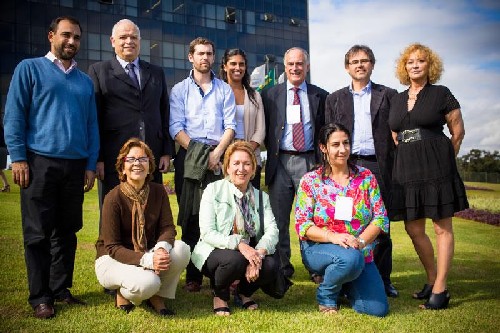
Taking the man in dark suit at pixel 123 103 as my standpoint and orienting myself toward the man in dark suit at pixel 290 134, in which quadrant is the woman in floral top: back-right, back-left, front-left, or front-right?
front-right

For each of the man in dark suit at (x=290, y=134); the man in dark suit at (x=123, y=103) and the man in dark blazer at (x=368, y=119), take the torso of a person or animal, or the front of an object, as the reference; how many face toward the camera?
3

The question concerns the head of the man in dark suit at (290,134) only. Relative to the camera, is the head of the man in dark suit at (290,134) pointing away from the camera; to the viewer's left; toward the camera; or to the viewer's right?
toward the camera

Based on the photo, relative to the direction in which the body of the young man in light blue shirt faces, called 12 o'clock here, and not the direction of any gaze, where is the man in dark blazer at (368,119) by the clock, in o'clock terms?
The man in dark blazer is roughly at 9 o'clock from the young man in light blue shirt.

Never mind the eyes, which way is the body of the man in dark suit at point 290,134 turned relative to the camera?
toward the camera

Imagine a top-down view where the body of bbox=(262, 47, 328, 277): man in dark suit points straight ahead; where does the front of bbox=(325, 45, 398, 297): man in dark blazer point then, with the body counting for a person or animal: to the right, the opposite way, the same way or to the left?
the same way

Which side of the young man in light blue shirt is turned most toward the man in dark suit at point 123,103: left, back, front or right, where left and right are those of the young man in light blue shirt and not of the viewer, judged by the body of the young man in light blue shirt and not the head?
right

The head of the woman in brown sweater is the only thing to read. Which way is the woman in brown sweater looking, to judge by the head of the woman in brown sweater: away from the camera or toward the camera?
toward the camera

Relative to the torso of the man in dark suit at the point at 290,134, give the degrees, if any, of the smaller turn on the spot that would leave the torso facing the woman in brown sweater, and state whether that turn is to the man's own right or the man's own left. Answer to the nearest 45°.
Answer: approximately 45° to the man's own right

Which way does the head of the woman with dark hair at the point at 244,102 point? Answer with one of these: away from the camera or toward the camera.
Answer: toward the camera

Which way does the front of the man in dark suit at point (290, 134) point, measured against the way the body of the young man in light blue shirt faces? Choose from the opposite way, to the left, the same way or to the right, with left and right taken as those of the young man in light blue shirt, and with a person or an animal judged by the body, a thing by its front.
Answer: the same way

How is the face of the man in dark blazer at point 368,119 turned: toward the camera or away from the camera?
toward the camera

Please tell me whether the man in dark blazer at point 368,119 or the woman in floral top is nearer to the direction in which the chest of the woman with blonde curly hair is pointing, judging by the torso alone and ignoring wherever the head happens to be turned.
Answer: the woman in floral top

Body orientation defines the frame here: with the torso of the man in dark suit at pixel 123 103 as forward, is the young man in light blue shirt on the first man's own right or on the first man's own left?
on the first man's own left

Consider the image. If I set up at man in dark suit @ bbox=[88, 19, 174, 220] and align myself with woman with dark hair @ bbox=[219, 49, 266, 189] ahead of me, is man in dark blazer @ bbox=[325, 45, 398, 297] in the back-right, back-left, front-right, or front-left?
front-right

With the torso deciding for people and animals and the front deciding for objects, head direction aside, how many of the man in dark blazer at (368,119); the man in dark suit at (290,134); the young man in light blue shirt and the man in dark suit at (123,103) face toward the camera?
4

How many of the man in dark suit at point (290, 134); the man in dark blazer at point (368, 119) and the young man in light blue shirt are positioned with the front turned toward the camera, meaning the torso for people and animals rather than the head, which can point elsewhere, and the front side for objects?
3

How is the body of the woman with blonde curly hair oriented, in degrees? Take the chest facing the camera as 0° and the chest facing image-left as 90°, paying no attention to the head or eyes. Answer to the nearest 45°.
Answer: approximately 45°
